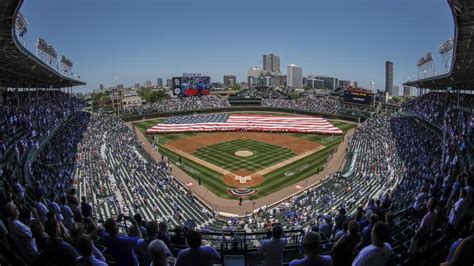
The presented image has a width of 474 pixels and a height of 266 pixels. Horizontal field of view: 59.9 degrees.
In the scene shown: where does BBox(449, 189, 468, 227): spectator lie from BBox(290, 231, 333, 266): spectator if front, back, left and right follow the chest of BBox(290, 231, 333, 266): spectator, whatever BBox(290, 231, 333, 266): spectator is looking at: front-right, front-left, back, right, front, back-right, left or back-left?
front-right

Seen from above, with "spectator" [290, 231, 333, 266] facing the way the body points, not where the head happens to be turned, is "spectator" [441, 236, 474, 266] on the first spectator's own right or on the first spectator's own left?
on the first spectator's own right

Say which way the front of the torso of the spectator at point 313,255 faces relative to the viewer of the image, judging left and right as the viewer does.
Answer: facing away from the viewer

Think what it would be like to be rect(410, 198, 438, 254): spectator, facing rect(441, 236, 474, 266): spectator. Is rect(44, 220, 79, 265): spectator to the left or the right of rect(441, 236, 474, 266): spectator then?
right

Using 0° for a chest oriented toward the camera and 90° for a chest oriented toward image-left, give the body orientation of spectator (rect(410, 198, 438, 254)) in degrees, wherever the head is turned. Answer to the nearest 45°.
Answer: approximately 135°

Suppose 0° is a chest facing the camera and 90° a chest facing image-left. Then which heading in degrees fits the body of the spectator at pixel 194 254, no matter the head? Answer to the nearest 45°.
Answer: approximately 180°

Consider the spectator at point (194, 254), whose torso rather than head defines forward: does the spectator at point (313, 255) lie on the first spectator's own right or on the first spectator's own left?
on the first spectator's own right

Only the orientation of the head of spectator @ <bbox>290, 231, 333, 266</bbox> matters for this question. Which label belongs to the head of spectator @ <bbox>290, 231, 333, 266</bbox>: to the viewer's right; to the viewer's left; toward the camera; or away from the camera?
away from the camera

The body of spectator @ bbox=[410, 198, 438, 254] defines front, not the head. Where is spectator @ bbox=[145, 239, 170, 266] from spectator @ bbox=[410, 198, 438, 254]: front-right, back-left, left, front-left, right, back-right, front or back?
left

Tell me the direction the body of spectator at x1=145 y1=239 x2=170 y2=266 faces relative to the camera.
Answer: away from the camera

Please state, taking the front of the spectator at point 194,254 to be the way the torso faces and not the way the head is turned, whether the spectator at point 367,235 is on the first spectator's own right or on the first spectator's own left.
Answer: on the first spectator's own right
